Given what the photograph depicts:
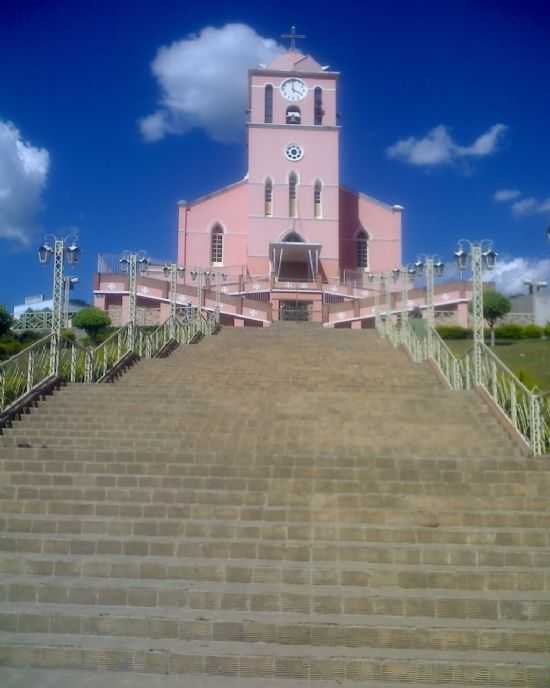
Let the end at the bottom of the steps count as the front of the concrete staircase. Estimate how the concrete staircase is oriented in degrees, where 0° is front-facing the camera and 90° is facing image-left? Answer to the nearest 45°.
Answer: approximately 0°

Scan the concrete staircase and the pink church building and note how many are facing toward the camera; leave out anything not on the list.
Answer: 2

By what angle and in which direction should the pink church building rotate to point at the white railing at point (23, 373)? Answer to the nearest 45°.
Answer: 0° — it already faces it

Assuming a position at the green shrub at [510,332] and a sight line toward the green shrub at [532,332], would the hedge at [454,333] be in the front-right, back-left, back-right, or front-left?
back-right

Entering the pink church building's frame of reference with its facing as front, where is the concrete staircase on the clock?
The concrete staircase is roughly at 12 o'clock from the pink church building.

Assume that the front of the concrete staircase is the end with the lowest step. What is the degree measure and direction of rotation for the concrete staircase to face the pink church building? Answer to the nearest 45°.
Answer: approximately 180°

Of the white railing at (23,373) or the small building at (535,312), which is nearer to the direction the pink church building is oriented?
the white railing

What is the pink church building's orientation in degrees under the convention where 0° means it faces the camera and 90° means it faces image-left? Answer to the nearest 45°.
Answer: approximately 0°
